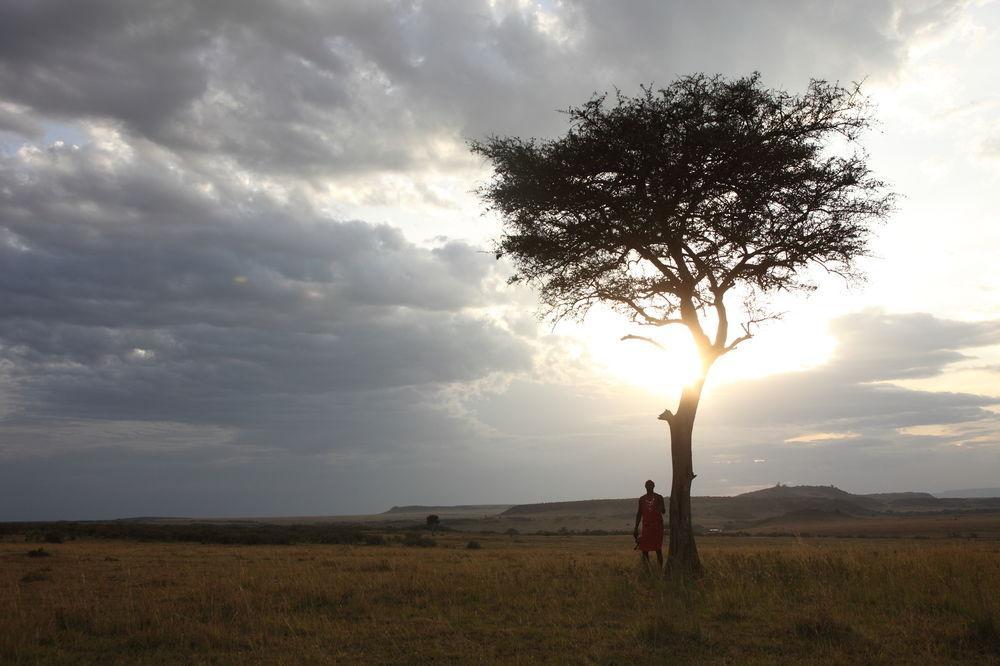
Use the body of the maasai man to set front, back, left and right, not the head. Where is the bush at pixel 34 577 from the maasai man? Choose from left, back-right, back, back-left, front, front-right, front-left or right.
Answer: right

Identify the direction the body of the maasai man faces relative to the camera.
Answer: toward the camera
